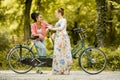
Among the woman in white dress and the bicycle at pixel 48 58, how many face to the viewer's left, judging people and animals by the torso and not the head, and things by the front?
1

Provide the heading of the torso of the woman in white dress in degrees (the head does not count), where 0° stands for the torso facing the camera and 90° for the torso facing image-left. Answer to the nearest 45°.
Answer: approximately 90°

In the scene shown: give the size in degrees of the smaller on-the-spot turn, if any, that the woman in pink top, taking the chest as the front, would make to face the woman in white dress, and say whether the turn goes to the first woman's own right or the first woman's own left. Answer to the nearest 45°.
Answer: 0° — they already face them

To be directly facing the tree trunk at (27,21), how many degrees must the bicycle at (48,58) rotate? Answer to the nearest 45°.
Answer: approximately 90° to its left

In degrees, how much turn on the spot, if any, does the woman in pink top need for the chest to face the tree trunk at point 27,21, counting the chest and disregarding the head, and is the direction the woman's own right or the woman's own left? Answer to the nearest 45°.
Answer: approximately 135° to the woman's own left

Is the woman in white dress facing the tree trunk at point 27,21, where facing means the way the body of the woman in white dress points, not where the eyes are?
no

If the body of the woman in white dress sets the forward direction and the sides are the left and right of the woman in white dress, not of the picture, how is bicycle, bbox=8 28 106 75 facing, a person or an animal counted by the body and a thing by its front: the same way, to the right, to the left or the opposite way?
the opposite way

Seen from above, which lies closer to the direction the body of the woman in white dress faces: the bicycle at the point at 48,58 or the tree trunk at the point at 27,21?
the bicycle

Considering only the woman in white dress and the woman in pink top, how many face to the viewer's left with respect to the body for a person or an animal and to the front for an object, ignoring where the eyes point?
1

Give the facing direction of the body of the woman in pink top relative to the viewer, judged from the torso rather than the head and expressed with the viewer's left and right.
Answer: facing the viewer and to the right of the viewer

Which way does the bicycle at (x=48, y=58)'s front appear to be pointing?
to the viewer's right

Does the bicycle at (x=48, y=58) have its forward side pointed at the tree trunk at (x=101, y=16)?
no
